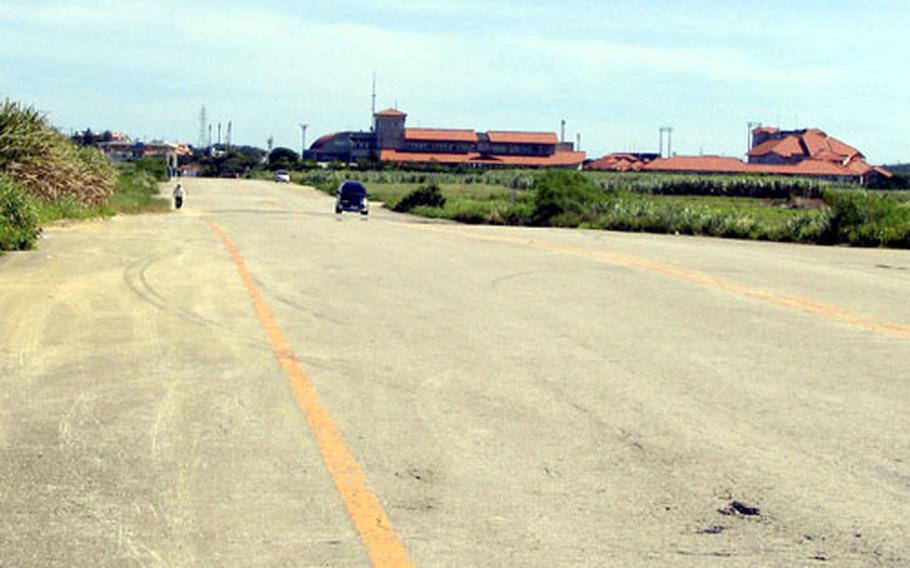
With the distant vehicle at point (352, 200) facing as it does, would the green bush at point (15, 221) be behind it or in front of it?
in front

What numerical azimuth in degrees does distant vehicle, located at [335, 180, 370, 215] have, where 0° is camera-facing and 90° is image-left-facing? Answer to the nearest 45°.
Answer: approximately 0°

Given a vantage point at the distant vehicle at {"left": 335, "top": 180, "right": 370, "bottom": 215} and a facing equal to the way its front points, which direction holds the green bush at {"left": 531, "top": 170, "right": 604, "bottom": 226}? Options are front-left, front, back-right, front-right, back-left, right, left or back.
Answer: front-left

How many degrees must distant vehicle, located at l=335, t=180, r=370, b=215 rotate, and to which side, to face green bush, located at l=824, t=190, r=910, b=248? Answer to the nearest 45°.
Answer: approximately 45° to its left
